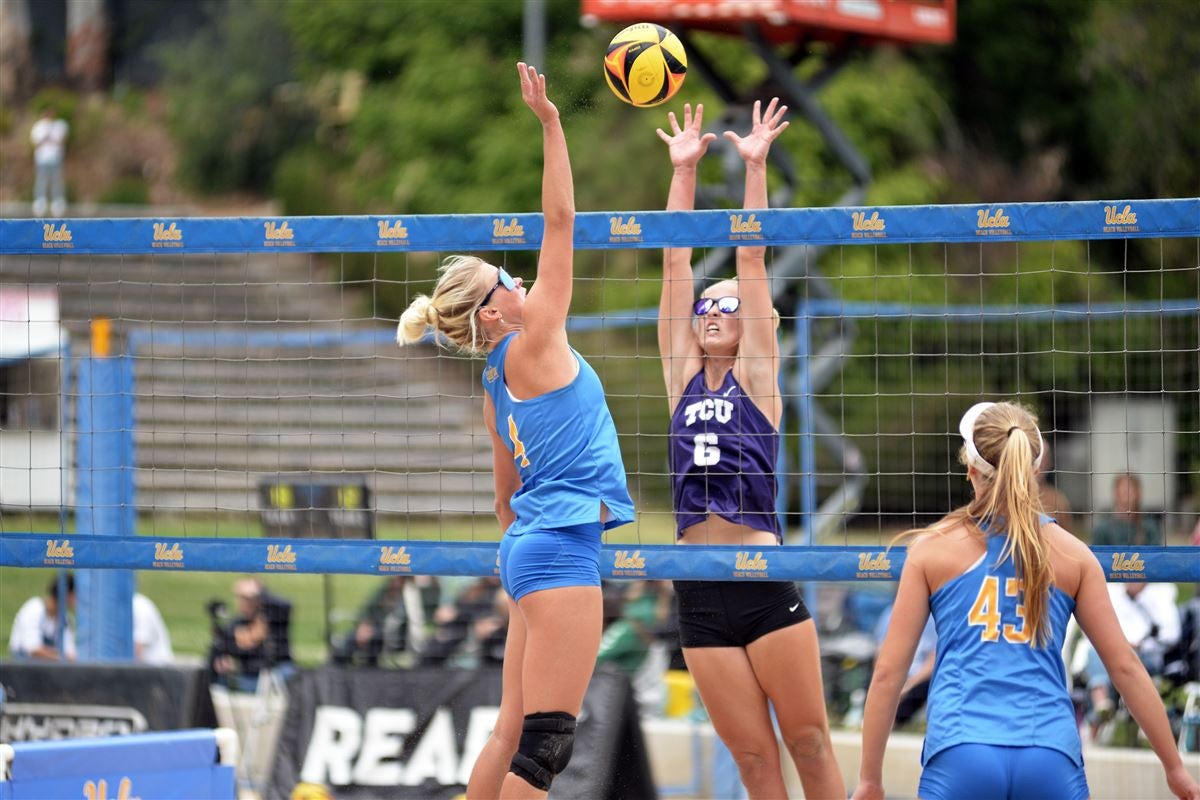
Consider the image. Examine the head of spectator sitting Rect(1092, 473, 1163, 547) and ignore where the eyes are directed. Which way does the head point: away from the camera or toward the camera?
toward the camera

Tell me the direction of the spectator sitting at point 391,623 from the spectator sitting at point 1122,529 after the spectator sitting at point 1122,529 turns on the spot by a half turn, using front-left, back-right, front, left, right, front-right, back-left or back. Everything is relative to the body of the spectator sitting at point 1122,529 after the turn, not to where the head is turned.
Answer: left

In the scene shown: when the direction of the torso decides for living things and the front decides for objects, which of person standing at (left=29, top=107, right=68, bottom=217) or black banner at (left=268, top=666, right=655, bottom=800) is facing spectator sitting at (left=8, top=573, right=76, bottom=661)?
the person standing

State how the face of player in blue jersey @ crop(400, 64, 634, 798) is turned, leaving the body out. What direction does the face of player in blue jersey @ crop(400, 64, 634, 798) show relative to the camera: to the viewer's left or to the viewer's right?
to the viewer's right

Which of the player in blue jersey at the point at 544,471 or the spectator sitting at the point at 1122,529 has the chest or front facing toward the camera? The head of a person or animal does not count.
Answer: the spectator sitting

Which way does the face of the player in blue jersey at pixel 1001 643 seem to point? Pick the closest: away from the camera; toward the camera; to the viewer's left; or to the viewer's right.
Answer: away from the camera

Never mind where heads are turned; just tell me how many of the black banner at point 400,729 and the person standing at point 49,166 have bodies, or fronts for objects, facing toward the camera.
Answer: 2

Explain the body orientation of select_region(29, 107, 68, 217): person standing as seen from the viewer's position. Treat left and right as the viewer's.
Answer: facing the viewer

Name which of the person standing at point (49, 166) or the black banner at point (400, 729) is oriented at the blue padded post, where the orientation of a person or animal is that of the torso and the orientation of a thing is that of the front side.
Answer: the person standing

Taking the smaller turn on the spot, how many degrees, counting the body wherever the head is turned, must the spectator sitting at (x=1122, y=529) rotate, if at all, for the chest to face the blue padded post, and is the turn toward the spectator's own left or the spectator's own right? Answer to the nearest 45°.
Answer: approximately 45° to the spectator's own right

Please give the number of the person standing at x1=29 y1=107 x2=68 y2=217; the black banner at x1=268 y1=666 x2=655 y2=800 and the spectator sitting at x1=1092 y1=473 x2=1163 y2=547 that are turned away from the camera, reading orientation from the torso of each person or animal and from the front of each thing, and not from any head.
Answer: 0

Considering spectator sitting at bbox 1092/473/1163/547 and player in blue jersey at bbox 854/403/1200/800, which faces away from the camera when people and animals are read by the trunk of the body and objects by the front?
the player in blue jersey

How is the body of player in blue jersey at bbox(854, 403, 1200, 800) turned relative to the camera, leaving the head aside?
away from the camera

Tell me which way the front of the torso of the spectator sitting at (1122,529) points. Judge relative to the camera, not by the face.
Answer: toward the camera

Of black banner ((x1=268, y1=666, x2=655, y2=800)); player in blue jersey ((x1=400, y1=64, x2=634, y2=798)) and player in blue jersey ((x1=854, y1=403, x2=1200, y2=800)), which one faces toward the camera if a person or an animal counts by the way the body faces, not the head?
the black banner

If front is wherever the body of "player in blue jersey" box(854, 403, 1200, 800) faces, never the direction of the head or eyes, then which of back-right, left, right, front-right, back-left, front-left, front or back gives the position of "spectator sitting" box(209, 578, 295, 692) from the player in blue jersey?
front-left

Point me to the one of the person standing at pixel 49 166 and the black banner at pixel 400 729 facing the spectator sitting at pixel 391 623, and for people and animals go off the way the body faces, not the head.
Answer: the person standing

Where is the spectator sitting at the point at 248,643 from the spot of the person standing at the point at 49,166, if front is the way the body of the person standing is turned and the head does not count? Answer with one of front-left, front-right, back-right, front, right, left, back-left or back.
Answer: front
